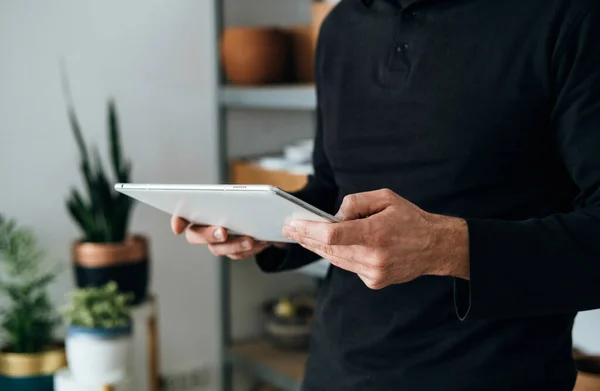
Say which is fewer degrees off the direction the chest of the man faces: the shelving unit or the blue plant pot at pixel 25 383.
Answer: the blue plant pot

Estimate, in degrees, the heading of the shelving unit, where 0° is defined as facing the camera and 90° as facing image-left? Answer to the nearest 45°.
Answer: approximately 0°

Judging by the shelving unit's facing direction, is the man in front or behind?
in front

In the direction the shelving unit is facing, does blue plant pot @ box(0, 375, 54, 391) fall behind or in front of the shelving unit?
in front

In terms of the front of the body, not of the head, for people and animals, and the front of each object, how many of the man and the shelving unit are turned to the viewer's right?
0
